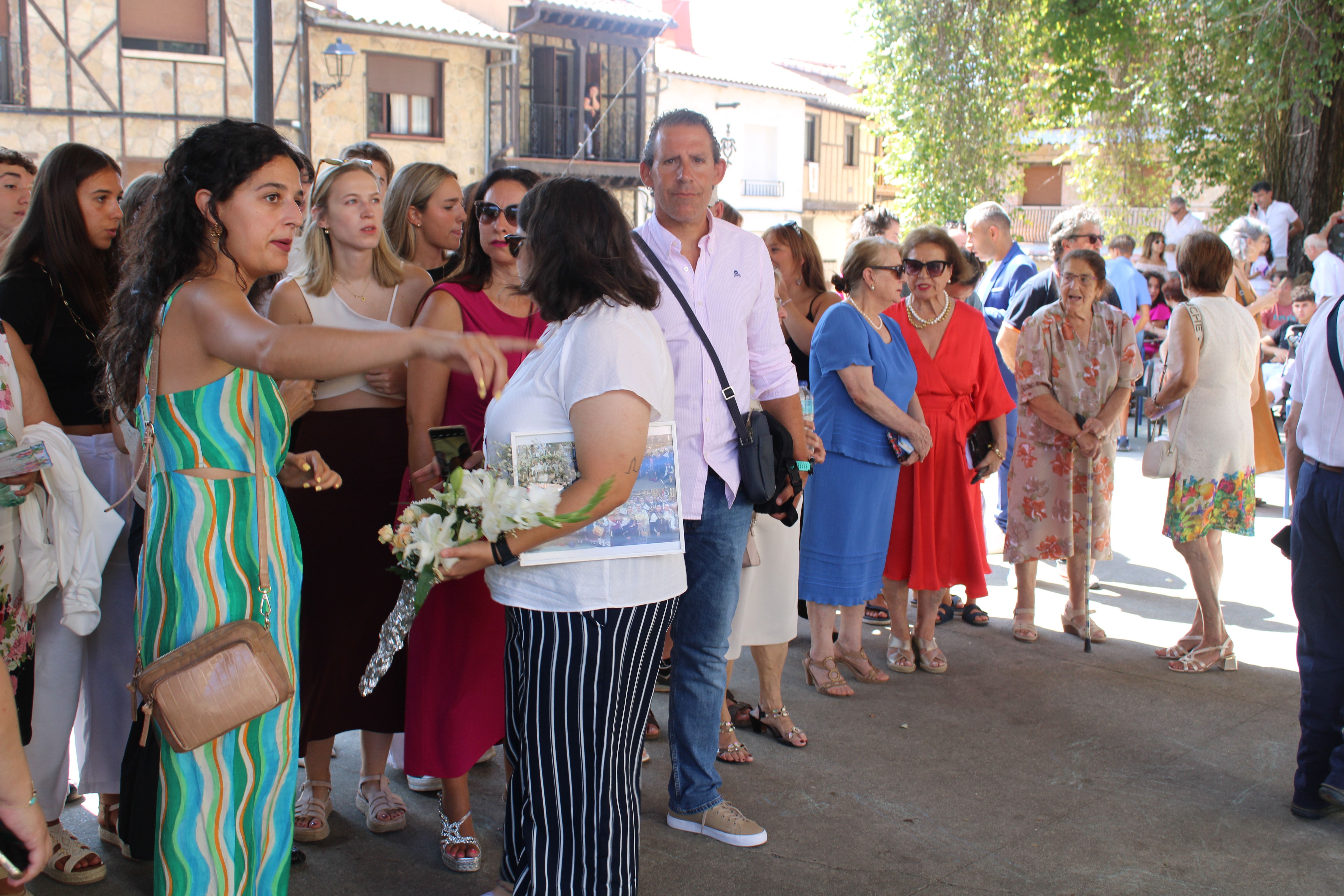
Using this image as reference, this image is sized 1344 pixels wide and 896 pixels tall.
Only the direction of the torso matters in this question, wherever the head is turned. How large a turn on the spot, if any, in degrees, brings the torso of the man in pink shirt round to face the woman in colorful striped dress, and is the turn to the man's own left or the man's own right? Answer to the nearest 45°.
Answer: approximately 45° to the man's own right

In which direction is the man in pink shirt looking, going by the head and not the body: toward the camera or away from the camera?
toward the camera

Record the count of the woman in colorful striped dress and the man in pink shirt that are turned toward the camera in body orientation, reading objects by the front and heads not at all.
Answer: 1

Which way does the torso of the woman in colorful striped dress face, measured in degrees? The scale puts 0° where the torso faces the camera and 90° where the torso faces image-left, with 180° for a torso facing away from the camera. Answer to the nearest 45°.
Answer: approximately 270°

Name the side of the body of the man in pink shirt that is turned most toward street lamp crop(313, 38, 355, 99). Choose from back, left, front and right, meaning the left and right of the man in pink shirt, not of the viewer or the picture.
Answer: back

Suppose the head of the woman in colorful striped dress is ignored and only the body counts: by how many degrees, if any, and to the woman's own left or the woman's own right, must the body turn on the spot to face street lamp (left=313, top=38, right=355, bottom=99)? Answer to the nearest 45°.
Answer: approximately 90° to the woman's own left

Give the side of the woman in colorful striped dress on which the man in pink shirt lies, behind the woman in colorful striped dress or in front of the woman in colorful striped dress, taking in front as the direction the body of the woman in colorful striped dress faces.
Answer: in front

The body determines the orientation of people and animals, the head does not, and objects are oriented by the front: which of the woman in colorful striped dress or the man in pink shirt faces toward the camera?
the man in pink shirt

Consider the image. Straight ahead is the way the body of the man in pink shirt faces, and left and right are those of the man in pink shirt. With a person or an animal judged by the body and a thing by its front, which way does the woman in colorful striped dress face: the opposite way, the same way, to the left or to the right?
to the left

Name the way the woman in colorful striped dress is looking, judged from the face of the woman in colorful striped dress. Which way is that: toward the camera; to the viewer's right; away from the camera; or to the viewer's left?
to the viewer's right

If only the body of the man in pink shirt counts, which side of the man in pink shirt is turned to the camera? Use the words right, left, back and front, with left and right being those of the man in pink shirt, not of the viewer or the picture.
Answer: front
